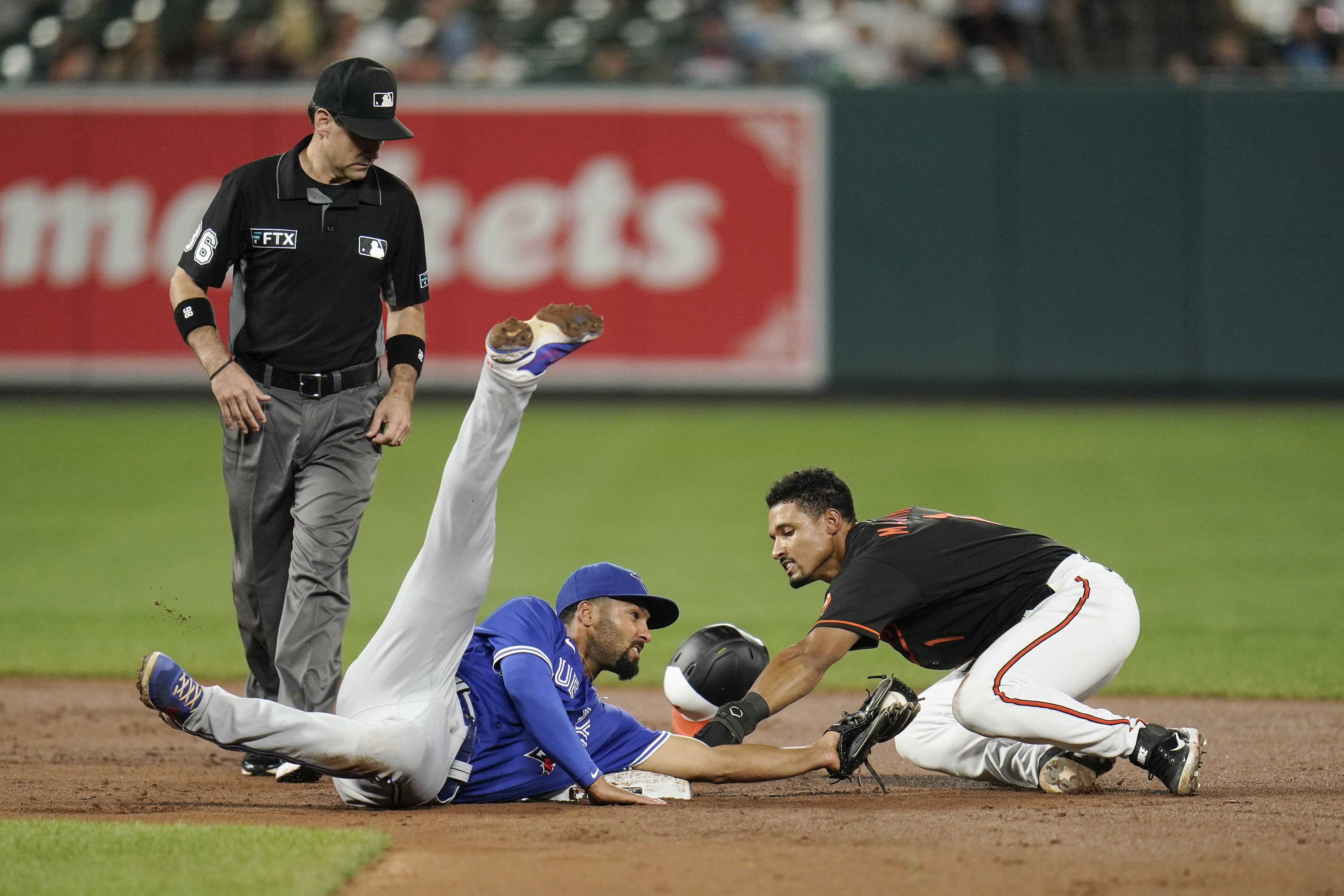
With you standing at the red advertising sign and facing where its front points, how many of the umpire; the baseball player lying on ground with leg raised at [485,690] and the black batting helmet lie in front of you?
3

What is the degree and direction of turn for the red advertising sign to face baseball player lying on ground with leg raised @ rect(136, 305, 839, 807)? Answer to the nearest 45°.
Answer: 0° — it already faces them

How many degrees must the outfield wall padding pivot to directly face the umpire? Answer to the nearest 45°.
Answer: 0° — it already faces them

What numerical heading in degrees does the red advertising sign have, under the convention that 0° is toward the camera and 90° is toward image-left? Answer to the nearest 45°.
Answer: approximately 0°

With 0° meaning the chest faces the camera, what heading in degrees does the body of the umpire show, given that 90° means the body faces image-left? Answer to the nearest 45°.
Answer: approximately 0°

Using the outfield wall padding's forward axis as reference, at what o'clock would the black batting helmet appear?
The black batting helmet is roughly at 12 o'clock from the outfield wall padding.

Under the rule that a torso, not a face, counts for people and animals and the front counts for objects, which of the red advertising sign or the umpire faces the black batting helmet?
the red advertising sign

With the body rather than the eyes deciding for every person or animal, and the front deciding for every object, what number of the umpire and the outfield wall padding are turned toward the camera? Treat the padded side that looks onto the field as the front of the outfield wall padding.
2
